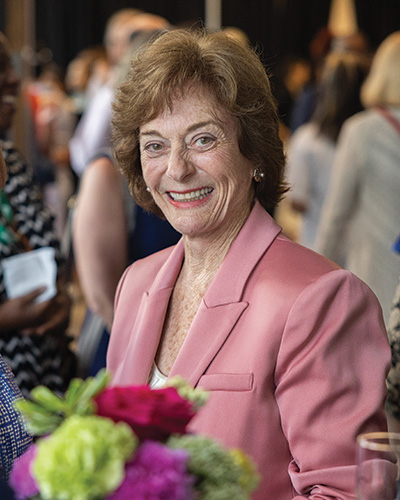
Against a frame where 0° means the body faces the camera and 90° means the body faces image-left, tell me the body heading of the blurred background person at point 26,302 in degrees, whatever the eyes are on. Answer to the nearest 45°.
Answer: approximately 315°

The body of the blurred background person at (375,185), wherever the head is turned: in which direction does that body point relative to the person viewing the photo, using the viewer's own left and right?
facing away from the viewer

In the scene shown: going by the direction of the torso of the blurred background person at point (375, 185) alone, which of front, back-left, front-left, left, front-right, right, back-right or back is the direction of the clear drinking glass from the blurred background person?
back

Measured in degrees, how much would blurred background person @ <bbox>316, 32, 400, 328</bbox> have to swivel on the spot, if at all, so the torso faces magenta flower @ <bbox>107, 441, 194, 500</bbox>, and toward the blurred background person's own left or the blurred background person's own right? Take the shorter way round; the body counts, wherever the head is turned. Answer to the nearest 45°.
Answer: approximately 180°

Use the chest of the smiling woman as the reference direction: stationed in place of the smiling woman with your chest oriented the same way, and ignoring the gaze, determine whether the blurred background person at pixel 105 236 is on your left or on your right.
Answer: on your right

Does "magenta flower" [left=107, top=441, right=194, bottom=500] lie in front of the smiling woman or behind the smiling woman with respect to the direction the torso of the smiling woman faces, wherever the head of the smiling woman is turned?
in front

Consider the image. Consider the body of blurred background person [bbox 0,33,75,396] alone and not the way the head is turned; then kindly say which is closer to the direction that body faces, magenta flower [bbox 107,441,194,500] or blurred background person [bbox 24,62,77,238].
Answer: the magenta flower

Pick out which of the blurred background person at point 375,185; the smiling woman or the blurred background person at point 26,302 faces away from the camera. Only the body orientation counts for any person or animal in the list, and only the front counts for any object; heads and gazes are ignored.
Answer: the blurred background person at point 375,185

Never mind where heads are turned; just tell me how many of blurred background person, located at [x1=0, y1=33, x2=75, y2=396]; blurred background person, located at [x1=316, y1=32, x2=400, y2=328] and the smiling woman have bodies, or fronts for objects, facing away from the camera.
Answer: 1

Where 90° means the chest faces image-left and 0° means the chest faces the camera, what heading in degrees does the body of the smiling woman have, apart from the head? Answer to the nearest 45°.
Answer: approximately 45°

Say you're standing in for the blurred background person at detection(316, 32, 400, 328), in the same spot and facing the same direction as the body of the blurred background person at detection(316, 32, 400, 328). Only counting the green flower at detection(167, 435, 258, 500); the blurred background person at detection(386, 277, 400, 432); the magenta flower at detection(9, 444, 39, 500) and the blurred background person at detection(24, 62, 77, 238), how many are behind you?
3

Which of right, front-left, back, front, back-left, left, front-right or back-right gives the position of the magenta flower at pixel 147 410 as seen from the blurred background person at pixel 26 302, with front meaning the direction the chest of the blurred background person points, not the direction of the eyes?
front-right

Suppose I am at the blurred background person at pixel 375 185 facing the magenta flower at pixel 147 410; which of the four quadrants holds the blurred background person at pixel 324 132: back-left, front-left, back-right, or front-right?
back-right

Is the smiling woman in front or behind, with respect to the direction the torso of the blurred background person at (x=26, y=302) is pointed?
in front

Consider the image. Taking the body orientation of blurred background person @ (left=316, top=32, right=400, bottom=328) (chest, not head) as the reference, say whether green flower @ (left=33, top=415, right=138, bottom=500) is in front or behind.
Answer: behind

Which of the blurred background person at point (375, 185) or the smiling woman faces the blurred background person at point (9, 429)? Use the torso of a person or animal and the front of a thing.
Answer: the smiling woman

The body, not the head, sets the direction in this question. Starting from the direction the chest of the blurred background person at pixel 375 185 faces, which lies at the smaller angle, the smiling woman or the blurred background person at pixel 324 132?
the blurred background person

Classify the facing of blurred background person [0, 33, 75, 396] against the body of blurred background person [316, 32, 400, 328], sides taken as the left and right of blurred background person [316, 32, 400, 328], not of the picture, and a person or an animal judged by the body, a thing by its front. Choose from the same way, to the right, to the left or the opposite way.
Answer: to the right
